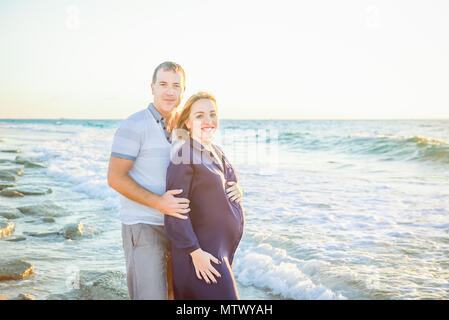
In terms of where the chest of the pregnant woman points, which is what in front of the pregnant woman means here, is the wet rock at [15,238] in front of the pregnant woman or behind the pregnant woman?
behind

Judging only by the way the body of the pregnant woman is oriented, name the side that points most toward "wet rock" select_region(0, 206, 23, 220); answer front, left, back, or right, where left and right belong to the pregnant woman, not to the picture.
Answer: back

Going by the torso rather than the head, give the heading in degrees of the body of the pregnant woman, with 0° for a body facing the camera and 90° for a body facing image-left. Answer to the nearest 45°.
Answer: approximately 315°

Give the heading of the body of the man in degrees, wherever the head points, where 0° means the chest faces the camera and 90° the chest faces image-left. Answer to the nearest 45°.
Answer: approximately 315°

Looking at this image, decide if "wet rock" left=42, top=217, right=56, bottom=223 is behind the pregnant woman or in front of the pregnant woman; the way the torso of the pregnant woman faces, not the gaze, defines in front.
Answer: behind
